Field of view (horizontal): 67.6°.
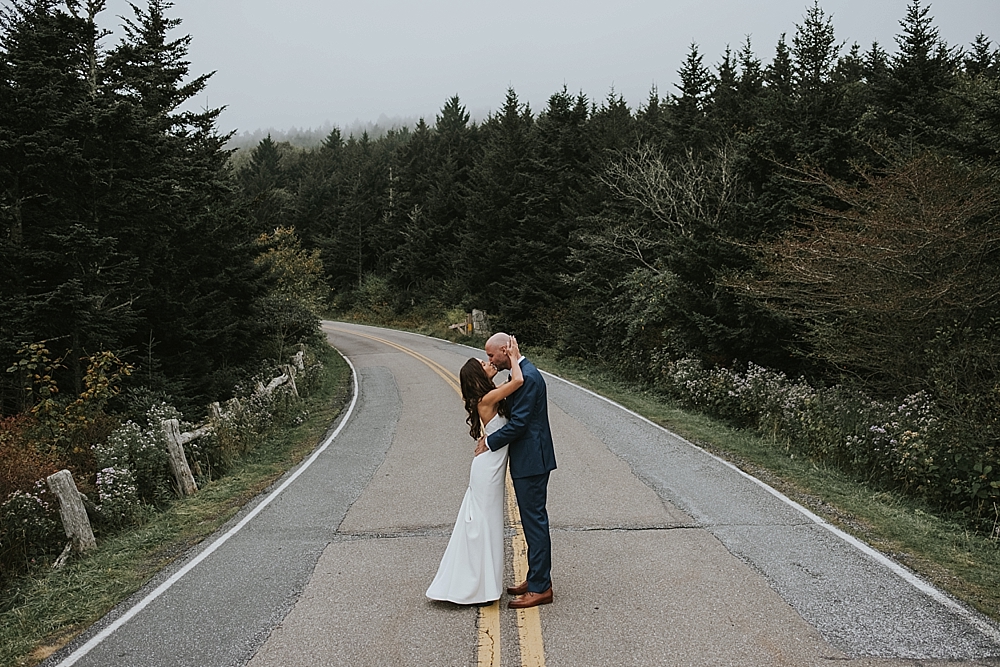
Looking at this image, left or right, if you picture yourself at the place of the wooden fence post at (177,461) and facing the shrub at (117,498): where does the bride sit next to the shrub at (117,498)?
left

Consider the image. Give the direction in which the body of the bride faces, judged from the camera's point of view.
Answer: to the viewer's right

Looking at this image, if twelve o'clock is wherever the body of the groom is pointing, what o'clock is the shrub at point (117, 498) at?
The shrub is roughly at 1 o'clock from the groom.

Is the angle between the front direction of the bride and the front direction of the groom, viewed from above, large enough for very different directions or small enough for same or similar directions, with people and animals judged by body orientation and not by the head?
very different directions

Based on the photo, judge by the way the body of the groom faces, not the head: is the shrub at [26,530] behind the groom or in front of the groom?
in front

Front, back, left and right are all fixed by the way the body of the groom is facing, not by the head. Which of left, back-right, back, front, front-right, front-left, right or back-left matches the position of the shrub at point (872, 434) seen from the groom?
back-right

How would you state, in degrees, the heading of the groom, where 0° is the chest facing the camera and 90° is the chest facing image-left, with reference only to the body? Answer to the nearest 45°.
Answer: approximately 90°

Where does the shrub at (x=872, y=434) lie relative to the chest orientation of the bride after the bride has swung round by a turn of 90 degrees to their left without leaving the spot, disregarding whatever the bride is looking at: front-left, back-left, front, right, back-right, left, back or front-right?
front-right

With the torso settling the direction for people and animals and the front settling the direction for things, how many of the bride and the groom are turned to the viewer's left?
1

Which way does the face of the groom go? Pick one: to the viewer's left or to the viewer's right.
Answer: to the viewer's left

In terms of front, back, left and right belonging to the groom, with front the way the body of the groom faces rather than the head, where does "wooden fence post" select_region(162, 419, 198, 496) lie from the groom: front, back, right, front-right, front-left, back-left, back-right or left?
front-right
